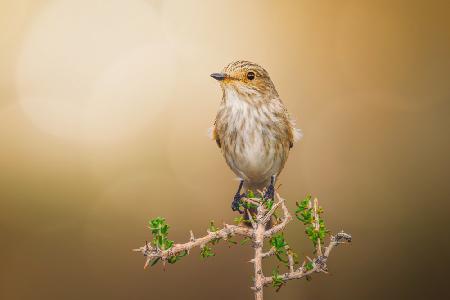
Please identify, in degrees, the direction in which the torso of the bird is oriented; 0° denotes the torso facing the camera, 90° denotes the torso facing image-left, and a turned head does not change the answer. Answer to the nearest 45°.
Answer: approximately 0°
